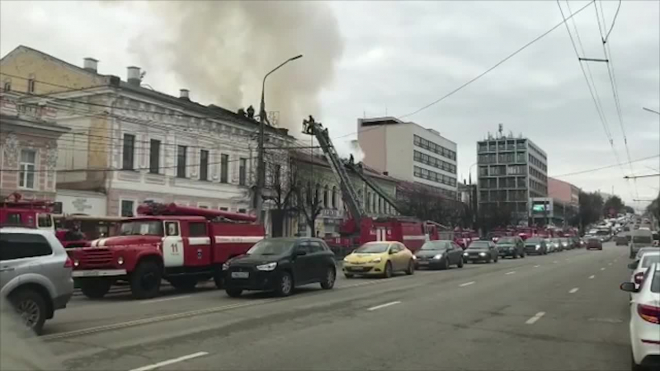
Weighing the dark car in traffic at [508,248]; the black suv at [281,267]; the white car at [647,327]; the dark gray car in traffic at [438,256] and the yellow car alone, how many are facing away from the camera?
1

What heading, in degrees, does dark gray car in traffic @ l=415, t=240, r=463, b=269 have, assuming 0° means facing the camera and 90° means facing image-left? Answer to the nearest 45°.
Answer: approximately 45°

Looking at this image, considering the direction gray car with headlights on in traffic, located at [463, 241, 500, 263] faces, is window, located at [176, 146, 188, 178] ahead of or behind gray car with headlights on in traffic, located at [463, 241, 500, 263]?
ahead

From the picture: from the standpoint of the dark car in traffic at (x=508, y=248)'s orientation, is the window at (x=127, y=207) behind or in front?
in front

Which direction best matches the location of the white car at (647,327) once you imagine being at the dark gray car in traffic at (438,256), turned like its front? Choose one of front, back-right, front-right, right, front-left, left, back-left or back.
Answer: front-left

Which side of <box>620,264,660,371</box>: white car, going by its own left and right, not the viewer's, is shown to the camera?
back

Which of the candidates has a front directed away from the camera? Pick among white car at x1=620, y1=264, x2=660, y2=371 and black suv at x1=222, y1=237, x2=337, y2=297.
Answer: the white car

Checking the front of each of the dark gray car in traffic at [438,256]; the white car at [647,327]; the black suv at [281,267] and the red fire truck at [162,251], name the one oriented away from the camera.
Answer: the white car

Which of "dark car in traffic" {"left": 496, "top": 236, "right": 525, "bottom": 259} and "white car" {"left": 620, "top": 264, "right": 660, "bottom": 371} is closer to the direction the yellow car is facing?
the white car

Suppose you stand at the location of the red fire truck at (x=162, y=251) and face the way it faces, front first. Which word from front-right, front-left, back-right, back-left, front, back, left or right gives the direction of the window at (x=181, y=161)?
back-right

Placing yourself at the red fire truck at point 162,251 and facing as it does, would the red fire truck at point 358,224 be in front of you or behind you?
behind

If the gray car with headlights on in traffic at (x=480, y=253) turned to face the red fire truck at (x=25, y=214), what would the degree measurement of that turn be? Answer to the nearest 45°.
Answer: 0° — it already faces it

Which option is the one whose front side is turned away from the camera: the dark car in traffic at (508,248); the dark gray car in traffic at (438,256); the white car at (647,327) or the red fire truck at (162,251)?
the white car

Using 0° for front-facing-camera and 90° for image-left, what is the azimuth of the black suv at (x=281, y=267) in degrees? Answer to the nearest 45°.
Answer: approximately 45°

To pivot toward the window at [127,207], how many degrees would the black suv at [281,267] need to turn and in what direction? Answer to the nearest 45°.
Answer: approximately 90° to its right

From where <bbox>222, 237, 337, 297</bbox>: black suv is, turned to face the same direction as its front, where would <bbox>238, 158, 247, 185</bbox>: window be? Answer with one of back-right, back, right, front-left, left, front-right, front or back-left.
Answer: back-right

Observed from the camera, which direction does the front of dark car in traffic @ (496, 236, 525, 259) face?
facing the viewer and to the left of the viewer

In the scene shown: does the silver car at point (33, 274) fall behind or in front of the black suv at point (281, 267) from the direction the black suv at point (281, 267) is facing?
in front

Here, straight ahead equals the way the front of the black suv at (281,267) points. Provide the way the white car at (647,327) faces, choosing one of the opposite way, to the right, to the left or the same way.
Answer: the opposite way
